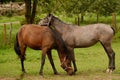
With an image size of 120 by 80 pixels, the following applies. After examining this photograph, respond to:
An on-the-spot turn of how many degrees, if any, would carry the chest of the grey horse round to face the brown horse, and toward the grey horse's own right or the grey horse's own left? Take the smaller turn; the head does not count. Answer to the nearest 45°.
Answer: approximately 45° to the grey horse's own left

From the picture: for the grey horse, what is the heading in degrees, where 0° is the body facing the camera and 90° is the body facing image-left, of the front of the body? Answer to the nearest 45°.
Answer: approximately 90°
